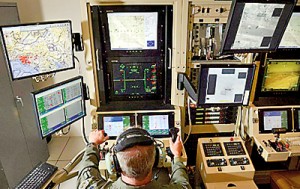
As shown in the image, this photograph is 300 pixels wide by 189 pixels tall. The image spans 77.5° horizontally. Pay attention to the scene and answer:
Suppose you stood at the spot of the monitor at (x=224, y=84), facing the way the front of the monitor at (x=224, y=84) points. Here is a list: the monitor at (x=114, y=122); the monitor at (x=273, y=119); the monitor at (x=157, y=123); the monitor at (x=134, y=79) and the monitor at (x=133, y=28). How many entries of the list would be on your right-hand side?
4

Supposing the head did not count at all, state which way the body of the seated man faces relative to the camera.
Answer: away from the camera

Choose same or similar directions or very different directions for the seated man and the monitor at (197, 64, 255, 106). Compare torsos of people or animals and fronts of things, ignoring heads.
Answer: very different directions

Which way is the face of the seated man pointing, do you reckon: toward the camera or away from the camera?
away from the camera

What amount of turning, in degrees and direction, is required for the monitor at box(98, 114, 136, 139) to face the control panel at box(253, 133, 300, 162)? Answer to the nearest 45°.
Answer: approximately 90° to its left

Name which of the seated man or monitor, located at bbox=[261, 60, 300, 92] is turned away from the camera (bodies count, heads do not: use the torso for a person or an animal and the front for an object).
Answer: the seated man

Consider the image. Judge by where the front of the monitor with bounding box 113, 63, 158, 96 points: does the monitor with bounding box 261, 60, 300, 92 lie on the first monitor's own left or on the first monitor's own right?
on the first monitor's own left

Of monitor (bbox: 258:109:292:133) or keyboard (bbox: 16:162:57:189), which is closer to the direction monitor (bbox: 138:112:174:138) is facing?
the keyboard
